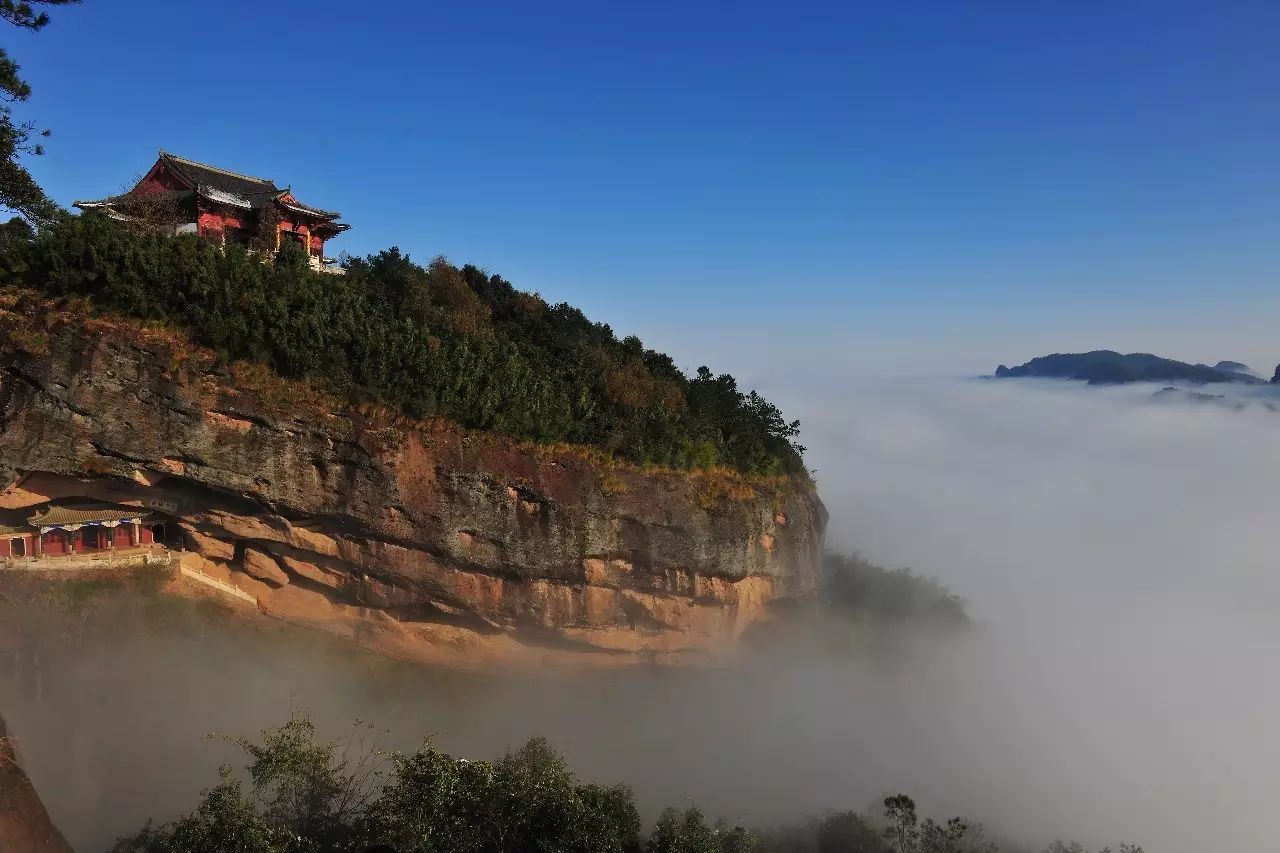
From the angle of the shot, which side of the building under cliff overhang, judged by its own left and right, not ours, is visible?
front

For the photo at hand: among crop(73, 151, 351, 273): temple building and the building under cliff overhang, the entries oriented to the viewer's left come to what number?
0

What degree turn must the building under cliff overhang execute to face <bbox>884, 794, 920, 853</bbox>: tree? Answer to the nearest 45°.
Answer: approximately 45° to its left

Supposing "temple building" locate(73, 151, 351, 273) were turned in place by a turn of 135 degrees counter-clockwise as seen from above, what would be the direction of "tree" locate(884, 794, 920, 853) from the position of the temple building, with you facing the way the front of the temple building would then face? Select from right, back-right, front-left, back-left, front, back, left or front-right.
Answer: back-right

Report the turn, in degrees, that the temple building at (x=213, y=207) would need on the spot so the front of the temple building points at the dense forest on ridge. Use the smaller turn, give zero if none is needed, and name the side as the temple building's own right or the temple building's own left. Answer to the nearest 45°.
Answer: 0° — it already faces it
